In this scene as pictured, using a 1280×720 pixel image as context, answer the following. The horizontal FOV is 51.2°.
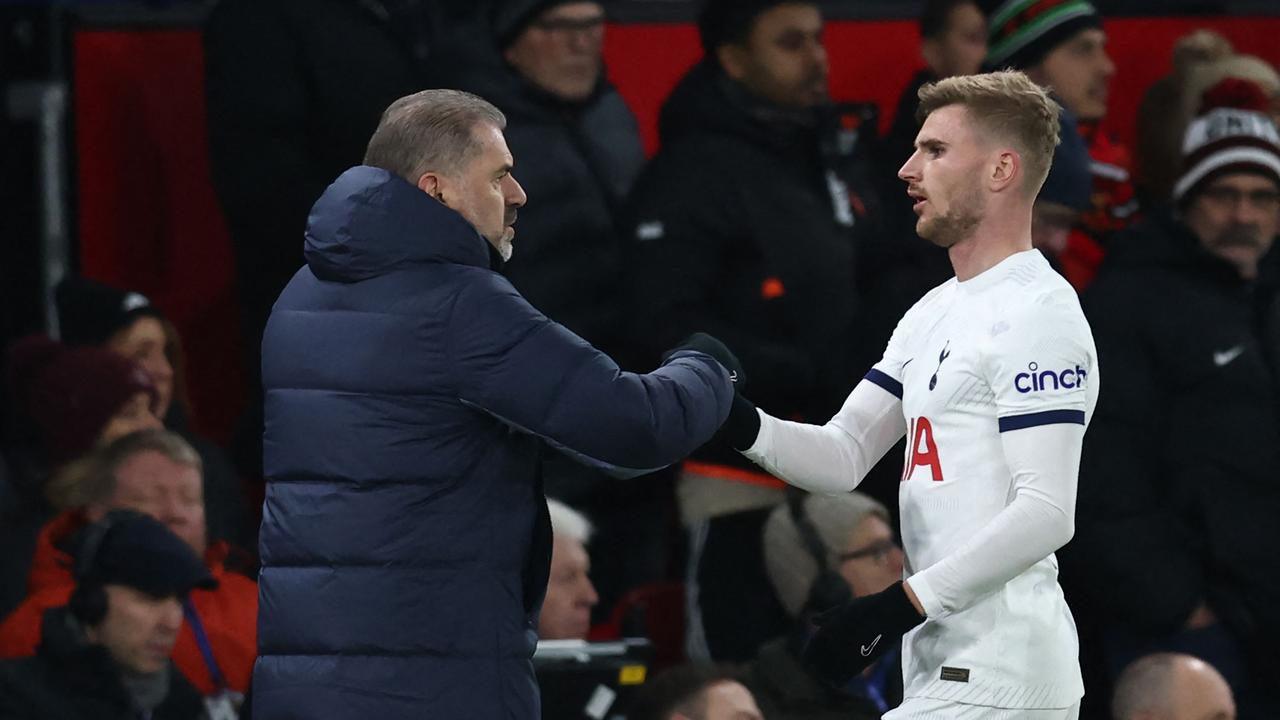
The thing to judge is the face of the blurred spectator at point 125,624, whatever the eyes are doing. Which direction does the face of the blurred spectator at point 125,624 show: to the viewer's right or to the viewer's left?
to the viewer's right

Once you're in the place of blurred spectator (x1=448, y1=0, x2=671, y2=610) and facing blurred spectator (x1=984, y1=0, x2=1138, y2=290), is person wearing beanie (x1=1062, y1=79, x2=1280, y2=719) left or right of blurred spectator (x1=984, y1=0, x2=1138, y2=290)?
right

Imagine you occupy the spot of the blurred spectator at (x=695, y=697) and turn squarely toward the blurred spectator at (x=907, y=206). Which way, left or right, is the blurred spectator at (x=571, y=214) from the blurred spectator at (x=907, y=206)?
left

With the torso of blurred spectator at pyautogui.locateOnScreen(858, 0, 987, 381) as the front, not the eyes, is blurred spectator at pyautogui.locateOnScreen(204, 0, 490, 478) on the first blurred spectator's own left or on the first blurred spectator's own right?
on the first blurred spectator's own right

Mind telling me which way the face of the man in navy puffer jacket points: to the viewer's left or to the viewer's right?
to the viewer's right
